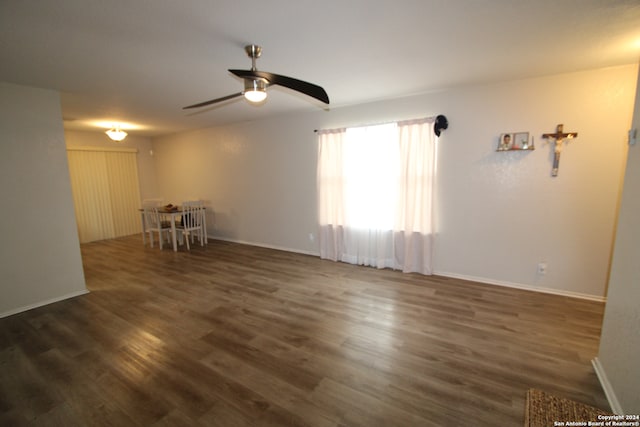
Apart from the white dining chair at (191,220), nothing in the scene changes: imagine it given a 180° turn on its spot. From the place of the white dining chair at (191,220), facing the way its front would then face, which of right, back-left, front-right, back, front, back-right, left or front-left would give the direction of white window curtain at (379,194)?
front

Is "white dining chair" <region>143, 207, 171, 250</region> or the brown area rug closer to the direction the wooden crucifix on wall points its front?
the brown area rug

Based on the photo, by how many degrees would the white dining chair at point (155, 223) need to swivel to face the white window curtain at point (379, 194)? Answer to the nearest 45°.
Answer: approximately 90° to its right

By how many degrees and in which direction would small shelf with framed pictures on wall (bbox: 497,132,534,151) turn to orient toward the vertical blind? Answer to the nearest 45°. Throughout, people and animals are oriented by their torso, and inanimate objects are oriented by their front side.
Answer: approximately 90° to its right

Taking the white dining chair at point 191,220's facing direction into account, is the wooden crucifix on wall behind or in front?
behind

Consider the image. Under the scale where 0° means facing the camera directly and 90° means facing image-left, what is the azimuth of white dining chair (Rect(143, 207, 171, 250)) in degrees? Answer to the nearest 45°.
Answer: approximately 225°

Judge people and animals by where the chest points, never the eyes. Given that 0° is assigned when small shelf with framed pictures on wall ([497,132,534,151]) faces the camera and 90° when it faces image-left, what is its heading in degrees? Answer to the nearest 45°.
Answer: approximately 0°

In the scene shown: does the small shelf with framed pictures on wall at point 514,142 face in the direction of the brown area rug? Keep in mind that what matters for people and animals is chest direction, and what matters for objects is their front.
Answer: yes

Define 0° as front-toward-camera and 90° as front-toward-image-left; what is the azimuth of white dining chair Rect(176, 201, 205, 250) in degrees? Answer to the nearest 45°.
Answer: approximately 135°

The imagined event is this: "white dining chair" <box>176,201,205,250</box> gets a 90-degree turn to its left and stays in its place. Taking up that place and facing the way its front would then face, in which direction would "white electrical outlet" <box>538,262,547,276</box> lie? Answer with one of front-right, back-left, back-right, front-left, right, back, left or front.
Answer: left
